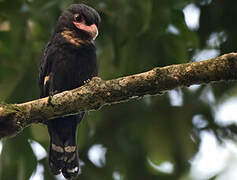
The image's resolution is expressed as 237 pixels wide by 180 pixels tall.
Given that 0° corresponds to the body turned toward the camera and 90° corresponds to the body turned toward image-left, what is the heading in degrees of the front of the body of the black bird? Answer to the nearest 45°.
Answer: approximately 315°
